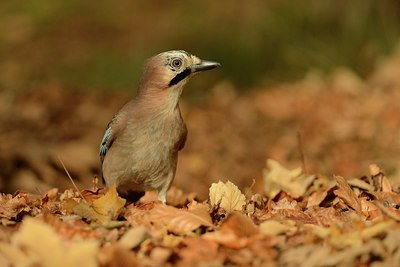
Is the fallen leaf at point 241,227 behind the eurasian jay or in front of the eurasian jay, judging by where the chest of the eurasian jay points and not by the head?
in front

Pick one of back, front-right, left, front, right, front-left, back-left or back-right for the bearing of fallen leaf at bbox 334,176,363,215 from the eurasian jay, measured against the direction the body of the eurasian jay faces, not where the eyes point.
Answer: front

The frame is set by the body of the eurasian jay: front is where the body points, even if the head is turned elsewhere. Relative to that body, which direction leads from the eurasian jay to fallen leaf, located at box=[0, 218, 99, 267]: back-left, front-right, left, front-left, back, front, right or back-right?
front-right

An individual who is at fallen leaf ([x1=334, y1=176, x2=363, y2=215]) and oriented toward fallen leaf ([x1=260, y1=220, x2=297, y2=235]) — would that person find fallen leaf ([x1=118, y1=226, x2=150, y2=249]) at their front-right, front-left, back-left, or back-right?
front-right

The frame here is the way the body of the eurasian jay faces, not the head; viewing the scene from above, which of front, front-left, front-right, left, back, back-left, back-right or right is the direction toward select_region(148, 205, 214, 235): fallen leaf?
front-right

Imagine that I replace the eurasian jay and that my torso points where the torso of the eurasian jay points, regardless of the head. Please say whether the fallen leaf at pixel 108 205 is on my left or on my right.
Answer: on my right
